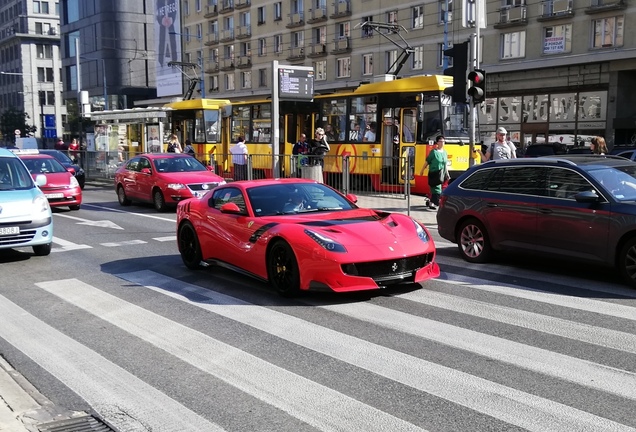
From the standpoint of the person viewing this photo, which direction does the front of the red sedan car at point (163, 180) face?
facing the viewer and to the right of the viewer

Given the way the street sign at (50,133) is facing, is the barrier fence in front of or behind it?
in front

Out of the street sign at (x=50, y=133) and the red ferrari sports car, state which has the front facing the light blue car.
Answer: the street sign

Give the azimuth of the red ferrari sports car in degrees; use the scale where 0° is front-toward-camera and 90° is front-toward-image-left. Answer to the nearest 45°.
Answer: approximately 315°

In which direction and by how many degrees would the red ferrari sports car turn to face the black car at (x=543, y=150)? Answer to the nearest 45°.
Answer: approximately 90° to its left

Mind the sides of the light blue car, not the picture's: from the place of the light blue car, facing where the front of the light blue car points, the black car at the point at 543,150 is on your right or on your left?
on your left
